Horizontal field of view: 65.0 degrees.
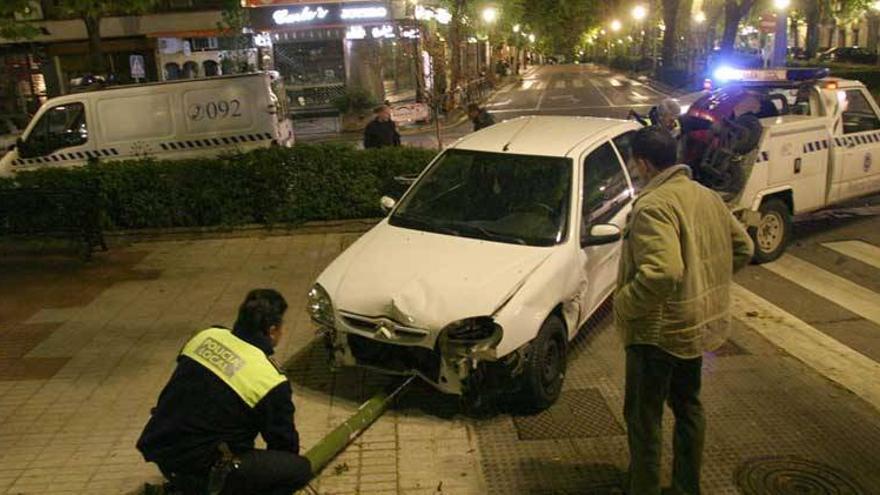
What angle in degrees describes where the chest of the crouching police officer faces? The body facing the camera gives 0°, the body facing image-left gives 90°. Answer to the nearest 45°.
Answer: approximately 225°

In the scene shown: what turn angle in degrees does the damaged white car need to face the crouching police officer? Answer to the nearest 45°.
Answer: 0° — it already faces them

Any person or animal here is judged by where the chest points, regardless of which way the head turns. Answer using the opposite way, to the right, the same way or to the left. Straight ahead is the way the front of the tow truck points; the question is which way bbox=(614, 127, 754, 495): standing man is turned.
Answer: to the left

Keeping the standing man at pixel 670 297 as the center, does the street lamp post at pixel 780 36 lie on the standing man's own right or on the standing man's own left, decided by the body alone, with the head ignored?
on the standing man's own right

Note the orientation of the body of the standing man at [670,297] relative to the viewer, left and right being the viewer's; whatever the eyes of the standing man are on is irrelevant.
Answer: facing away from the viewer and to the left of the viewer

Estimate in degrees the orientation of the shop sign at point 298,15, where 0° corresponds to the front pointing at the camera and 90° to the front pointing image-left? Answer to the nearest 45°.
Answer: approximately 0°

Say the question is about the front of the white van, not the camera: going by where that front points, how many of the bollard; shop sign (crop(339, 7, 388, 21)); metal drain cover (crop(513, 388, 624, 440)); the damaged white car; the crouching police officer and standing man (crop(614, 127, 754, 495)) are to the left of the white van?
5

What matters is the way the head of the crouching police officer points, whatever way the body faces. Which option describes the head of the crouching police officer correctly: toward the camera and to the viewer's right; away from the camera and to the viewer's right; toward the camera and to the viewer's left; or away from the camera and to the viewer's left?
away from the camera and to the viewer's right

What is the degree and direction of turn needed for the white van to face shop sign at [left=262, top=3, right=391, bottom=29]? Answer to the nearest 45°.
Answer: approximately 135° to its right

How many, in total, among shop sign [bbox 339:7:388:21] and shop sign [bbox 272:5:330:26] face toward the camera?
2

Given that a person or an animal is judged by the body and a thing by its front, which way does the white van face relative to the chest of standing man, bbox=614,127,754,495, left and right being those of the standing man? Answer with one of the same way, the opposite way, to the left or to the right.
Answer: to the left

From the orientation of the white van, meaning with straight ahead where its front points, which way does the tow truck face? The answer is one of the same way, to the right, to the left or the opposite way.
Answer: the opposite way

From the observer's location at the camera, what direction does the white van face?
facing to the left of the viewer
